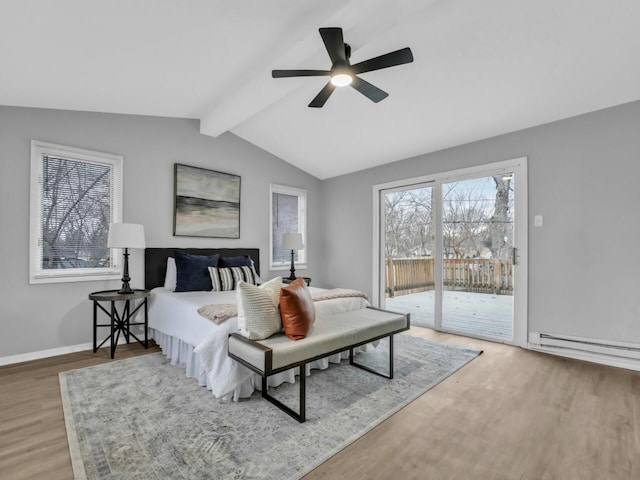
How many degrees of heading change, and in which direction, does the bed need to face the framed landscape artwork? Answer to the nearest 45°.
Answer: approximately 135° to its left

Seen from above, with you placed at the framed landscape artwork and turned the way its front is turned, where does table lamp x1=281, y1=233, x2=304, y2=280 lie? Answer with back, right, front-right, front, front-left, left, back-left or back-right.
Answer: front-left

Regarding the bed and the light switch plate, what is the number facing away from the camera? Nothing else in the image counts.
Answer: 0

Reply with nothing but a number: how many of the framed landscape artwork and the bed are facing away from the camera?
0

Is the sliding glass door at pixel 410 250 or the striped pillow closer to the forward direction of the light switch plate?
the striped pillow

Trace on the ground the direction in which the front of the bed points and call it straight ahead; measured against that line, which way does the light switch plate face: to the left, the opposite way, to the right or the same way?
to the right

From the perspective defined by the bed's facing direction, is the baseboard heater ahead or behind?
ahead

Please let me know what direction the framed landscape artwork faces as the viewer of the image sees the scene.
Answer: facing the viewer and to the right of the viewer

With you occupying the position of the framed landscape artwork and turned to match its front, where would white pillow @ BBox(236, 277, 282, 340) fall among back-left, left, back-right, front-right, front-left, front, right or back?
front-right

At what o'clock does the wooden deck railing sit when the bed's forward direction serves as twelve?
The wooden deck railing is roughly at 10 o'clock from the bed.
